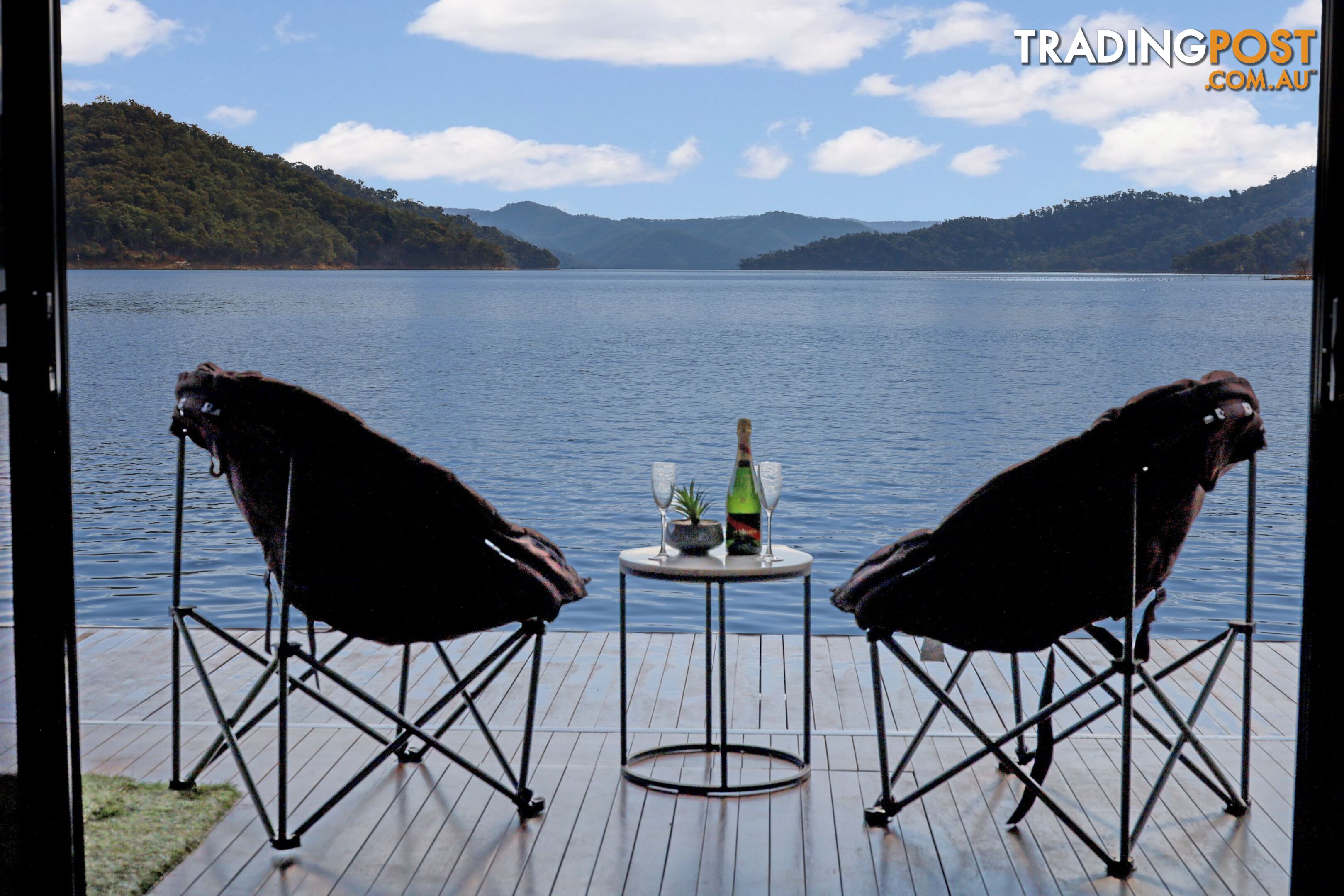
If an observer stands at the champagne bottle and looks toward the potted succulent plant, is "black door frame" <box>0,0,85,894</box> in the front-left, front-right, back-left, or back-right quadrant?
front-left

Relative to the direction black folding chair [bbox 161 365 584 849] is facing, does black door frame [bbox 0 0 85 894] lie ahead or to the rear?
to the rear

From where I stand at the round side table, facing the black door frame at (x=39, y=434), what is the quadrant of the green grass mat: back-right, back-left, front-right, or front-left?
front-right

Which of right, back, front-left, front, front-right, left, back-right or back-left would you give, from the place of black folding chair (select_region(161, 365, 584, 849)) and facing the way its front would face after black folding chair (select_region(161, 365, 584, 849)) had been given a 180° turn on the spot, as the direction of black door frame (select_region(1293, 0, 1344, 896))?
left

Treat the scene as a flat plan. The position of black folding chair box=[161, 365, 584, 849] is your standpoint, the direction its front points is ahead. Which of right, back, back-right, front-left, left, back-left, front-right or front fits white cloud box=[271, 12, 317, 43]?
front-left

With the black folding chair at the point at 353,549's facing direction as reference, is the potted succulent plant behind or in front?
in front

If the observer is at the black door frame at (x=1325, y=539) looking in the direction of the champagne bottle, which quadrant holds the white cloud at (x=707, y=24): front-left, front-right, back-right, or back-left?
front-right

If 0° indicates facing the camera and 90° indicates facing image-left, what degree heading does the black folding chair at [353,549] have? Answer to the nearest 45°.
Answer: approximately 225°
